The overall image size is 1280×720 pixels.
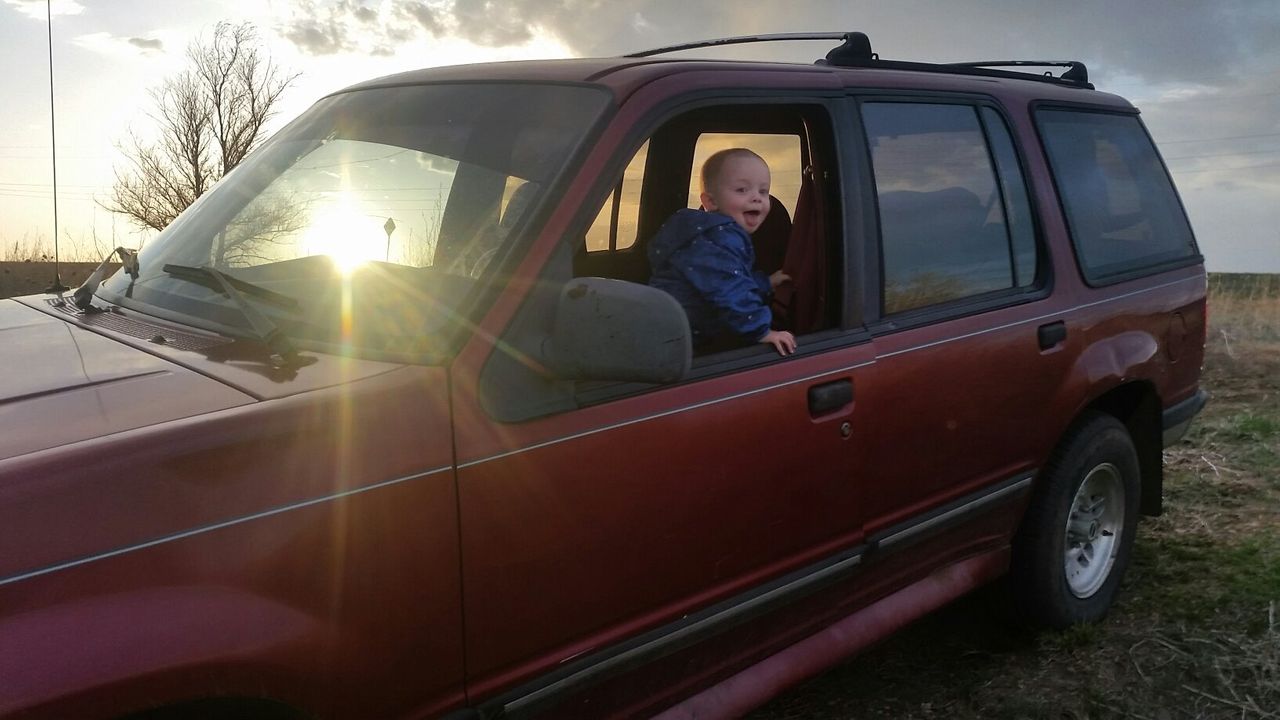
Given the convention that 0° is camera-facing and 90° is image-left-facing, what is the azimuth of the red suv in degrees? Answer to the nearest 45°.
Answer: approximately 45°

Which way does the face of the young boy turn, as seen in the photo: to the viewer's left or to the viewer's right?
to the viewer's right
